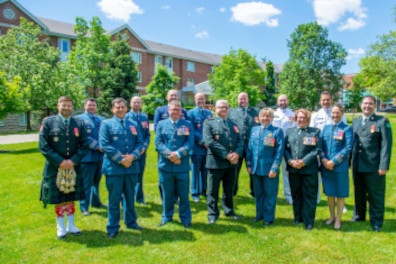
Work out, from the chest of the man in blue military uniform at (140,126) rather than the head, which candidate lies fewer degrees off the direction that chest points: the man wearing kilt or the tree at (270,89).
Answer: the man wearing kilt

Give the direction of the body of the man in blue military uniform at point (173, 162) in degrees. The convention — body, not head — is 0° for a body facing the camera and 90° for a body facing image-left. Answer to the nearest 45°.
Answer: approximately 0°

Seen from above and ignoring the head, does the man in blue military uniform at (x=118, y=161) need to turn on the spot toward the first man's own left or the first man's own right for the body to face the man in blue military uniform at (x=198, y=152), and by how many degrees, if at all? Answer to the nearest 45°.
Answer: approximately 135° to the first man's own left

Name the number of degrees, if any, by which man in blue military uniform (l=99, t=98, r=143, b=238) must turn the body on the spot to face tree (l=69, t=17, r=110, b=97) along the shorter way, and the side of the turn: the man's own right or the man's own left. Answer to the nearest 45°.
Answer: approximately 180°

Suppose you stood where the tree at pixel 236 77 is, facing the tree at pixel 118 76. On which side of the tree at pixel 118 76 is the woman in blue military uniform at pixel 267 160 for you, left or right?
left

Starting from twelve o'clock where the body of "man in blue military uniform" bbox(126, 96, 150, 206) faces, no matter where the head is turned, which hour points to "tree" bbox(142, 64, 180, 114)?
The tree is roughly at 6 o'clock from the man in blue military uniform.

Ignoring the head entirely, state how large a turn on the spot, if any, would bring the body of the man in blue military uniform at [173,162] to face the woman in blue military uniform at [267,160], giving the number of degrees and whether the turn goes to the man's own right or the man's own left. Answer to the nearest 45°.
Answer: approximately 90° to the man's own left

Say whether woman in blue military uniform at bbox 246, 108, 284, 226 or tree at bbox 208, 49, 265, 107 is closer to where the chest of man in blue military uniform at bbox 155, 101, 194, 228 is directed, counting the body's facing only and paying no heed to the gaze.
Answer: the woman in blue military uniform

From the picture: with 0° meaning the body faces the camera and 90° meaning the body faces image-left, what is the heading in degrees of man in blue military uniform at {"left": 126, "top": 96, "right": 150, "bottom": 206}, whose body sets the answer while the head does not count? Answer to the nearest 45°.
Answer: approximately 0°

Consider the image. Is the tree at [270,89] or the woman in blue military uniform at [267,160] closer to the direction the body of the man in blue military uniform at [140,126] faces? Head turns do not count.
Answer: the woman in blue military uniform
